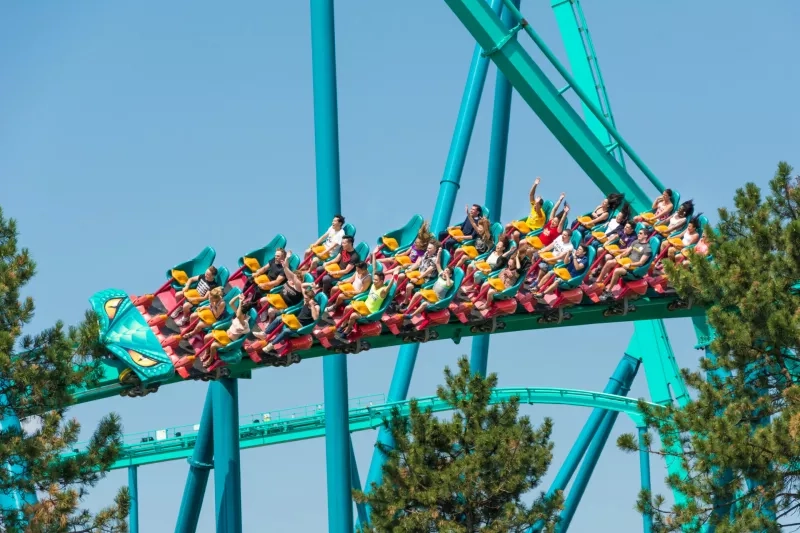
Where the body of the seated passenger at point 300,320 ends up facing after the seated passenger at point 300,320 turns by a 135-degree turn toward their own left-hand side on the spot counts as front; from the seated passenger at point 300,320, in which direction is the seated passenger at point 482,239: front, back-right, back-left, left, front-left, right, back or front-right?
front

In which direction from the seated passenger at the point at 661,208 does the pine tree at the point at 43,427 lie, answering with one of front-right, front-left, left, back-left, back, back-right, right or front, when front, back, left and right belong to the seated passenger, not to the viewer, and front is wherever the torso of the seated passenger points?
front

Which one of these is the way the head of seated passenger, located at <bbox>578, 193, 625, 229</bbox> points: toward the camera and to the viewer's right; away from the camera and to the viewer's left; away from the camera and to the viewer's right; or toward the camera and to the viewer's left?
toward the camera and to the viewer's left

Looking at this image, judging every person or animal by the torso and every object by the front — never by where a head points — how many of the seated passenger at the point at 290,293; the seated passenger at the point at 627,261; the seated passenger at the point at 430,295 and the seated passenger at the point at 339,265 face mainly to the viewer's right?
0

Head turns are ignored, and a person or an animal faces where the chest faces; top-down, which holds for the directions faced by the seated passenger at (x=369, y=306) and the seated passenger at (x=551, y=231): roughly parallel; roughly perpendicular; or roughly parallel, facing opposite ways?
roughly parallel

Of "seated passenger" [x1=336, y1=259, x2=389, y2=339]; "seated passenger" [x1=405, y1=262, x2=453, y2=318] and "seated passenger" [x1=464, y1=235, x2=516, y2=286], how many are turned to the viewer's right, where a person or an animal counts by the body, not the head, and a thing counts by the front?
0

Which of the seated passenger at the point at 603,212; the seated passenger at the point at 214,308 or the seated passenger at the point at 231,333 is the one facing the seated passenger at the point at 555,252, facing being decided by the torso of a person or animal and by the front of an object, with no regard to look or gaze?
the seated passenger at the point at 603,212

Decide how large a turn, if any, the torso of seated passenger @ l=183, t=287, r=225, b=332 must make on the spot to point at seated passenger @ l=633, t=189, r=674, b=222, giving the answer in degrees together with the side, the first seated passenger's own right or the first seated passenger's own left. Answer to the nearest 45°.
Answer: approximately 135° to the first seated passenger's own left

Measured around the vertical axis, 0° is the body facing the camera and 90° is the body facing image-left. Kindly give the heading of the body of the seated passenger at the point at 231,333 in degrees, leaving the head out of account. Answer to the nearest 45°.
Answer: approximately 45°

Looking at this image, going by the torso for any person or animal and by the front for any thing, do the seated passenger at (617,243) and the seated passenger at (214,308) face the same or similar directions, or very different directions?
same or similar directions

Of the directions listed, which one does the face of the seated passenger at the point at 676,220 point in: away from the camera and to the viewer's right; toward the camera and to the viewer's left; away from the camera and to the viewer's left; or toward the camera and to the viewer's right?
toward the camera and to the viewer's left

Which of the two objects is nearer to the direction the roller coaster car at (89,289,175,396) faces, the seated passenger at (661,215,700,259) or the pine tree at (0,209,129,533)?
the pine tree

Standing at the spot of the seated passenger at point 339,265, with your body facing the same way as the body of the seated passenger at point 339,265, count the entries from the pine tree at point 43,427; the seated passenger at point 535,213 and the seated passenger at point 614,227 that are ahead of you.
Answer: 1

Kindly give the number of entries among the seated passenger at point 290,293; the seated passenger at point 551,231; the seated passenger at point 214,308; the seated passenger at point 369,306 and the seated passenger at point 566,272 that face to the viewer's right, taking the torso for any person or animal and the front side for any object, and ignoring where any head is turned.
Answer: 0

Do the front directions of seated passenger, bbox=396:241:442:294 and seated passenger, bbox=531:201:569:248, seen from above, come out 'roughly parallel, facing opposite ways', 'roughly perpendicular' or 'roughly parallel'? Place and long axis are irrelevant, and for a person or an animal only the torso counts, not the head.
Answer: roughly parallel
